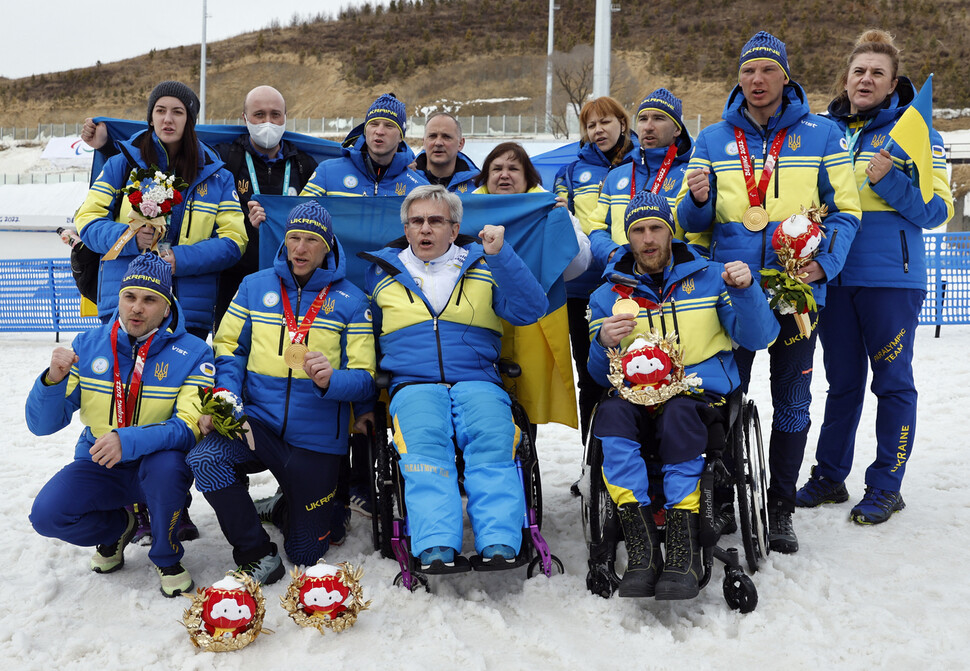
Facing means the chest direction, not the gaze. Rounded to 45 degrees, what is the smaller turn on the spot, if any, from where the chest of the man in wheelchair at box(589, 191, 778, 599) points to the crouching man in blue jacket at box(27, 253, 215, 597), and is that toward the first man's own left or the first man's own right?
approximately 90° to the first man's own right

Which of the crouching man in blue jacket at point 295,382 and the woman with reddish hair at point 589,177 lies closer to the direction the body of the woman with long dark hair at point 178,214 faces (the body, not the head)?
the crouching man in blue jacket

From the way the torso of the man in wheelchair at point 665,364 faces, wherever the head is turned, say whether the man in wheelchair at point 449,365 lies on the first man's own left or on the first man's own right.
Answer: on the first man's own right

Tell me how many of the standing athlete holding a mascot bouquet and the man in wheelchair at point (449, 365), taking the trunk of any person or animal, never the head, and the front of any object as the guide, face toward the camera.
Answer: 2

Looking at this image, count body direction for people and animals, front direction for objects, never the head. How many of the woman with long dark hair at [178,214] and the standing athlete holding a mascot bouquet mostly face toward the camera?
2

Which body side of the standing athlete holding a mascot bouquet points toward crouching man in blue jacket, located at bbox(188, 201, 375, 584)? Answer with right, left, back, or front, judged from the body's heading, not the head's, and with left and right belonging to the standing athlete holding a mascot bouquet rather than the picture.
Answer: right
